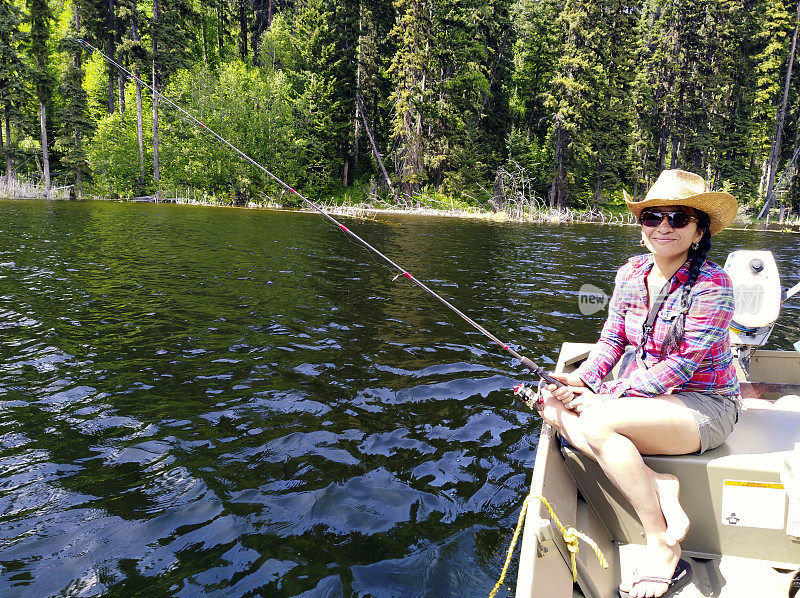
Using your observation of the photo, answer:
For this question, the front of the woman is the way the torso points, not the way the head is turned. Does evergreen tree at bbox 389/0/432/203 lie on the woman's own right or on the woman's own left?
on the woman's own right

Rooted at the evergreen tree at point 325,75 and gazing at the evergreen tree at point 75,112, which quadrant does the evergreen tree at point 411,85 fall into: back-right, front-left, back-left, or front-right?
back-left

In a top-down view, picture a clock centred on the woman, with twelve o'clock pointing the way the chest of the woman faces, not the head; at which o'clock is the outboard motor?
The outboard motor is roughly at 5 o'clock from the woman.

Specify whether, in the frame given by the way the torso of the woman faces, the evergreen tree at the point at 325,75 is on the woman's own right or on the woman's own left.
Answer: on the woman's own right

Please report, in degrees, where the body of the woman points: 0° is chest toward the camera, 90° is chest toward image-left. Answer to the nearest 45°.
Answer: approximately 45°

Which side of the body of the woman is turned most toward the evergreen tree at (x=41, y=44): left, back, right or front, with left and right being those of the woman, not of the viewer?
right
